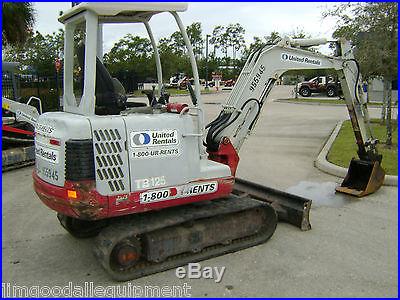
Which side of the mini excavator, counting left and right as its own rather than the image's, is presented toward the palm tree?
left

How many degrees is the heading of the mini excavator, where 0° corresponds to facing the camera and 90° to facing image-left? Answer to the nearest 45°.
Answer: approximately 225°
